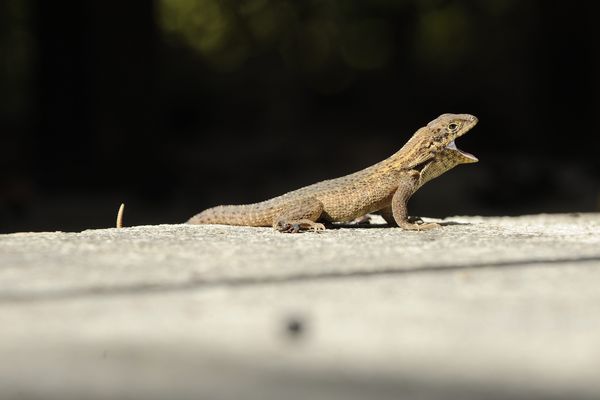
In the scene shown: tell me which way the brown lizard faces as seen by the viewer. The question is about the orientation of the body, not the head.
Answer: to the viewer's right
